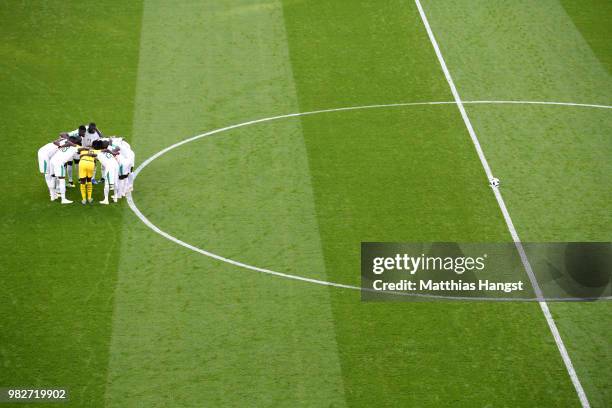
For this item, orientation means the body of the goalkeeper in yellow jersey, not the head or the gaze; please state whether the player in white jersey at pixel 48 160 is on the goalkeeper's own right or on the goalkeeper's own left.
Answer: on the goalkeeper's own left

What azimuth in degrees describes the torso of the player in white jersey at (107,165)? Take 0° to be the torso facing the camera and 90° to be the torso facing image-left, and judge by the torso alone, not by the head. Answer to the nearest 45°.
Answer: approximately 135°

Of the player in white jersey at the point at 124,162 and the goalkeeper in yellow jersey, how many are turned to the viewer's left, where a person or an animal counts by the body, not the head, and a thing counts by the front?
1

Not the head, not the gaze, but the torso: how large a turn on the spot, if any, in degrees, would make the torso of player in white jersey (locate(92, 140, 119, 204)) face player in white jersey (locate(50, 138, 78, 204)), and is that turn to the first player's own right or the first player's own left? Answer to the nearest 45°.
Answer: approximately 45° to the first player's own left

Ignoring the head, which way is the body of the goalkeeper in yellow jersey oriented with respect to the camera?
away from the camera

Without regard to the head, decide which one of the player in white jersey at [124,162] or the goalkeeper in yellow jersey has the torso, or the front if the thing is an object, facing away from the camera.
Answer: the goalkeeper in yellow jersey

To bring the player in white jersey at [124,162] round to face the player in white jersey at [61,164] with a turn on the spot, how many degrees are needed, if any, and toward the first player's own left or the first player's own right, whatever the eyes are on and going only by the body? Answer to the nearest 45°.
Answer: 0° — they already face them

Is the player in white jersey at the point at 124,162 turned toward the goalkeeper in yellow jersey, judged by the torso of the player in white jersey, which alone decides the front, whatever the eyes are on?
yes

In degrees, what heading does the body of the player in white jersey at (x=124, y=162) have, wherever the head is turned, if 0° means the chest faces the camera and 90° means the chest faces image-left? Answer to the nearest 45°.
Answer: approximately 90°

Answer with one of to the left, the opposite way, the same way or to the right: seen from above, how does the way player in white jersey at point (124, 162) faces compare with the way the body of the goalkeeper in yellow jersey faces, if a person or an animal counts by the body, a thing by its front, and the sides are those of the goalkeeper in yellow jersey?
to the left

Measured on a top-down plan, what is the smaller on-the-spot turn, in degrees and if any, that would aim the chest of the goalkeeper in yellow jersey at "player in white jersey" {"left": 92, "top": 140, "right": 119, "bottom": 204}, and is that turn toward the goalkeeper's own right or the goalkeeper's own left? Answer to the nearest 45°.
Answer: approximately 135° to the goalkeeper's own right
